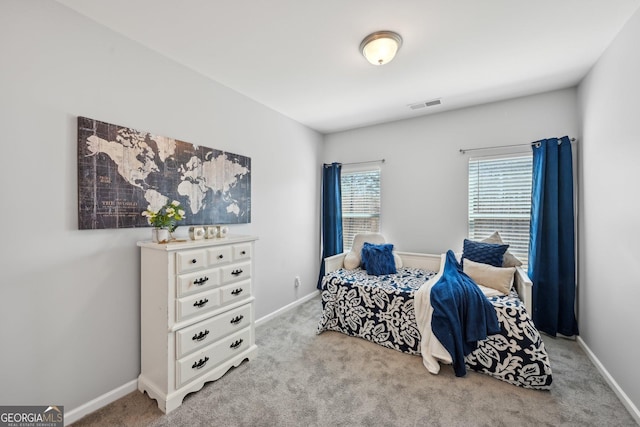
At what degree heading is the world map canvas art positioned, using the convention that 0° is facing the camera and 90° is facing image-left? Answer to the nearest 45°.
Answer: approximately 315°

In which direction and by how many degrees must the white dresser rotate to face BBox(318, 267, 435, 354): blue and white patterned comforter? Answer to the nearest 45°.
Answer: approximately 45° to its left

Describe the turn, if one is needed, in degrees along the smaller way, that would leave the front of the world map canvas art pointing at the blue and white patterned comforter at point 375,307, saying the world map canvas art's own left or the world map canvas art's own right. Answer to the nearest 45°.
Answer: approximately 45° to the world map canvas art's own left

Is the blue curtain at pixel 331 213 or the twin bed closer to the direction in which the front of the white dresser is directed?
the twin bed

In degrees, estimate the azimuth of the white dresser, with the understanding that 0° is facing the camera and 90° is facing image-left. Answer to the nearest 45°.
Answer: approximately 315°
